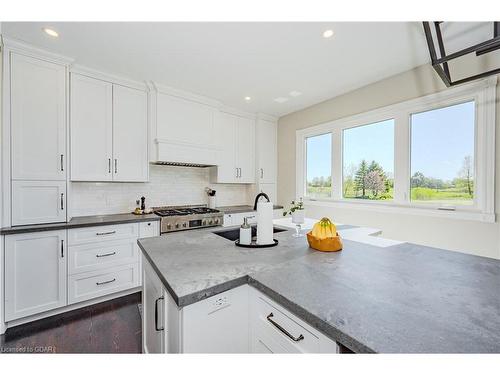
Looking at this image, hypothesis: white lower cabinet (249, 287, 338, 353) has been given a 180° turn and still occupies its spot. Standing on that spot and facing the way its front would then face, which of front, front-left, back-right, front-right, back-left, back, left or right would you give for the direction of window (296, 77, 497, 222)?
front

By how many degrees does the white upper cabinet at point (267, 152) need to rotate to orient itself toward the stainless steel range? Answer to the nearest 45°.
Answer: approximately 90° to its right

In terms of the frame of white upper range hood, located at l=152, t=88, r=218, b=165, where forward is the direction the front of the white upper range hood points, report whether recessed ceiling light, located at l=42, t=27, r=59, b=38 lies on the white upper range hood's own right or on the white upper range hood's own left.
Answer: on the white upper range hood's own right

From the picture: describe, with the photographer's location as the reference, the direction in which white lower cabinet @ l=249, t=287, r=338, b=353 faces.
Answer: facing the viewer and to the left of the viewer

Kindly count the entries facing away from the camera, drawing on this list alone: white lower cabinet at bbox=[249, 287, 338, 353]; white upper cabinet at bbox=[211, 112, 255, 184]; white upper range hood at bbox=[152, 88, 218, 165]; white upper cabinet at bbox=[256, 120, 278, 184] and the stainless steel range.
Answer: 0

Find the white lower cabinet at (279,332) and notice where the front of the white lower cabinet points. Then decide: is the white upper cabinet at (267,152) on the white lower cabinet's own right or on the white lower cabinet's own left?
on the white lower cabinet's own right

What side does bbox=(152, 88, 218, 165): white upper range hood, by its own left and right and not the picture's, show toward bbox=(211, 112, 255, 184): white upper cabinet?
left

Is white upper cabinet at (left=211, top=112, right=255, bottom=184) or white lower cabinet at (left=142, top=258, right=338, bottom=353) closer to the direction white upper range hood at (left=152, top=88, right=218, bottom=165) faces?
the white lower cabinet

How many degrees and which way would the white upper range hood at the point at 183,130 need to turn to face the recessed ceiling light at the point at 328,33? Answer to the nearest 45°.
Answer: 0° — it already faces it

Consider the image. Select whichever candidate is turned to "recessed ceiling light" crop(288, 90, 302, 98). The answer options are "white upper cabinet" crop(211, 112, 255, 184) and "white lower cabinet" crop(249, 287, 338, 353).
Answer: the white upper cabinet

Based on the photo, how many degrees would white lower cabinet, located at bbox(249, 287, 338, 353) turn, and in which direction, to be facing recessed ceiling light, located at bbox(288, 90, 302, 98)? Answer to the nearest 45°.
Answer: approximately 135° to its right

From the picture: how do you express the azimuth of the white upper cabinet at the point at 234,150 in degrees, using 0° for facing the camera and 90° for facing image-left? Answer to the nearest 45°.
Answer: approximately 315°

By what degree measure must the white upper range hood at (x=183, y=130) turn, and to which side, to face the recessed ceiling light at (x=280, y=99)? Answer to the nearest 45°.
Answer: approximately 45° to its left

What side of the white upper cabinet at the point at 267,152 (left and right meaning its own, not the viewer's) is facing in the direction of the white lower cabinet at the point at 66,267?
right

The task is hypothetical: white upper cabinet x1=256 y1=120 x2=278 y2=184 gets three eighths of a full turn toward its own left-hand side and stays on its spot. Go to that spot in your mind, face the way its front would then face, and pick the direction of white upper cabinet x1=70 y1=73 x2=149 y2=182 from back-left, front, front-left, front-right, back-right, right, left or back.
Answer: back-left
